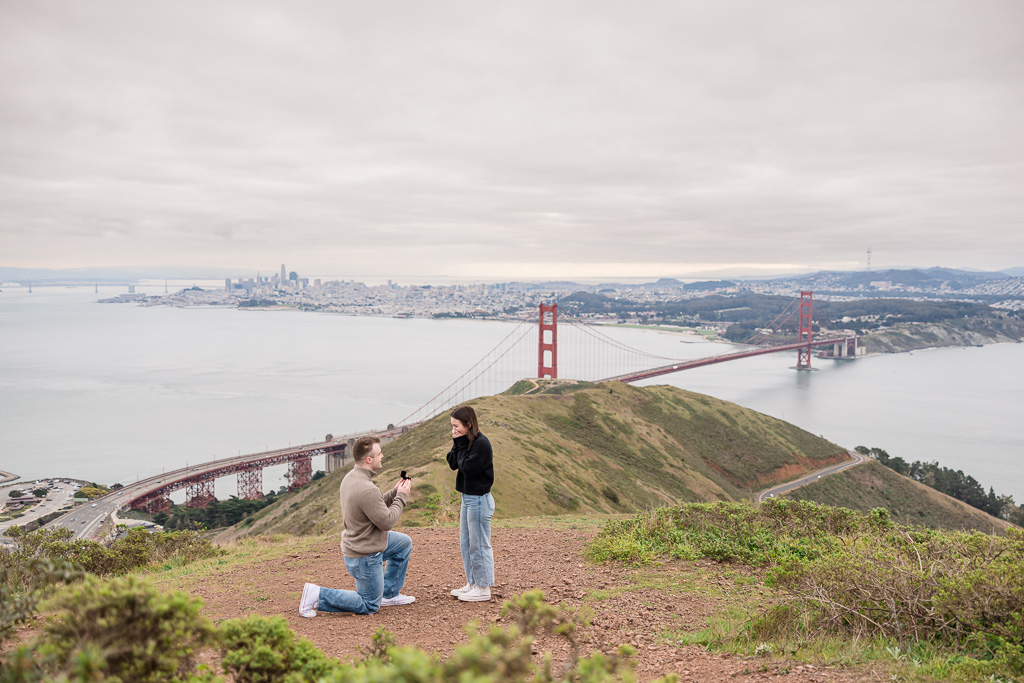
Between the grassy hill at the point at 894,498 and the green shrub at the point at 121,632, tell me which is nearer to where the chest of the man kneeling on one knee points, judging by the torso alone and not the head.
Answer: the grassy hill

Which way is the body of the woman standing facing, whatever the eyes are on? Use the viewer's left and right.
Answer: facing to the left of the viewer

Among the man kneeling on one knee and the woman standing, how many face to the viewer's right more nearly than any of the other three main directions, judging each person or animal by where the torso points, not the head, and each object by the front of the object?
1

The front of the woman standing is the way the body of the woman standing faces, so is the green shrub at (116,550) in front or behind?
in front

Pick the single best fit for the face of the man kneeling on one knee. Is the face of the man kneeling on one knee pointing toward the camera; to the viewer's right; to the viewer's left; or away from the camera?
to the viewer's right

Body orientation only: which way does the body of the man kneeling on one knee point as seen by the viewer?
to the viewer's right

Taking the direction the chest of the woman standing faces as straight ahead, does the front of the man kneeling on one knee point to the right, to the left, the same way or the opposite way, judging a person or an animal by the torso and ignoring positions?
the opposite way
